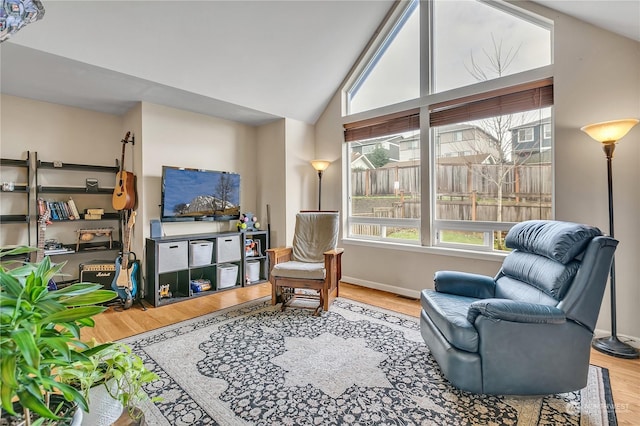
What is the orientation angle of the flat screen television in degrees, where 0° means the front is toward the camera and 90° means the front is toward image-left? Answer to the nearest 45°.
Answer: approximately 315°

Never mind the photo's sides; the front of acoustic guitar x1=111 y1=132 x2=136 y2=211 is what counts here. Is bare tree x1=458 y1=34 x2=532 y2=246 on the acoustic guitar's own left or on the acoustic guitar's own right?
on the acoustic guitar's own left

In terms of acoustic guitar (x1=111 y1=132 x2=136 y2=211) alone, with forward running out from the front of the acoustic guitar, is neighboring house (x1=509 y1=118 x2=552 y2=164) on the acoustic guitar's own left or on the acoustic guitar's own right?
on the acoustic guitar's own left

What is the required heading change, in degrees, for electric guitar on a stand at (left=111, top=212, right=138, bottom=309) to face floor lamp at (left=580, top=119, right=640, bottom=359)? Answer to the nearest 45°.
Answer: approximately 45° to its left

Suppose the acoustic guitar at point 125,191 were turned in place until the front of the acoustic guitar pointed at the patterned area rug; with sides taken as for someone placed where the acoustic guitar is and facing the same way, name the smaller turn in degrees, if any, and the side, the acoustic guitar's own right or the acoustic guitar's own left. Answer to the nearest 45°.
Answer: approximately 45° to the acoustic guitar's own left

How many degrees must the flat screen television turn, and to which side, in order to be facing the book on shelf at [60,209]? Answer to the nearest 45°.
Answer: approximately 135° to its right

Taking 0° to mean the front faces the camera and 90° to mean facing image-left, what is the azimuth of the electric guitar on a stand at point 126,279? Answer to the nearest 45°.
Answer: approximately 0°

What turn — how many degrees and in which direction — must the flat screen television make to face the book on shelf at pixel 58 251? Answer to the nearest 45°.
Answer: approximately 135° to its right

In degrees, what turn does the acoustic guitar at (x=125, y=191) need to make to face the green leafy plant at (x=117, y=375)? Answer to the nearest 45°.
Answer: approximately 45° to its left
